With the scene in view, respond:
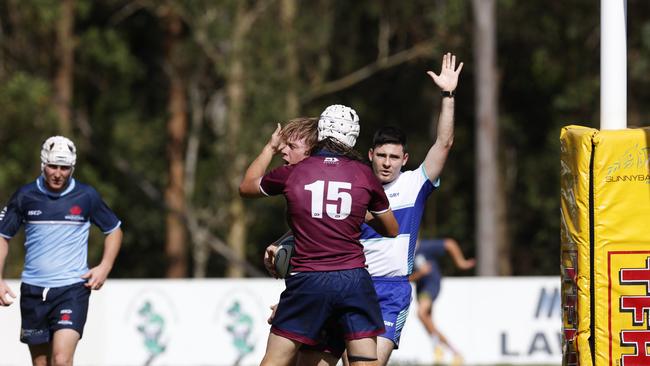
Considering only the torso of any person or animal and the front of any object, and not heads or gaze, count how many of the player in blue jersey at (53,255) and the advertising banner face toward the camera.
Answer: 2

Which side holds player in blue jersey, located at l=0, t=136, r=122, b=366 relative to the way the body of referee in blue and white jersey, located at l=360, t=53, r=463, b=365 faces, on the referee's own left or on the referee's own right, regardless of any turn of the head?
on the referee's own right

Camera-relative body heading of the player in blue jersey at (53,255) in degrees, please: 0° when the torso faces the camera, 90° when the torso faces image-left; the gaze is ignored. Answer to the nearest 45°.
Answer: approximately 0°

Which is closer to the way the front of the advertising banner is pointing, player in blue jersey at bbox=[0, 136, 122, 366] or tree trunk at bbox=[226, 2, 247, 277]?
the player in blue jersey

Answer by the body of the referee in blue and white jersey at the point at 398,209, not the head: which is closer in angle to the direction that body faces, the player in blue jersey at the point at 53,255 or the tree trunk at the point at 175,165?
the player in blue jersey

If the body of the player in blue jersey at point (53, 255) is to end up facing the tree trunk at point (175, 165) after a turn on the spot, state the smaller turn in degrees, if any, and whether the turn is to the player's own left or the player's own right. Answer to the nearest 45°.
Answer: approximately 180°

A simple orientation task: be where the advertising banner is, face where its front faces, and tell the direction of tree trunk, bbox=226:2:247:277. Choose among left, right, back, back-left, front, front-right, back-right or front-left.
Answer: back

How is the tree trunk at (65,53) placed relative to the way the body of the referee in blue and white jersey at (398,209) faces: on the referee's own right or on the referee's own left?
on the referee's own right
